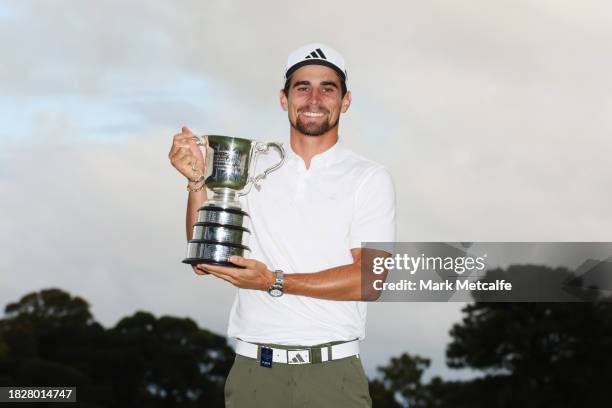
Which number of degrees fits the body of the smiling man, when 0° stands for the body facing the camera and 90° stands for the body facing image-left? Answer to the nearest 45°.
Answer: approximately 0°

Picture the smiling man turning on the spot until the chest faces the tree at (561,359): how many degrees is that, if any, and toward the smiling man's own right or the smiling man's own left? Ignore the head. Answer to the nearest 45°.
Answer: approximately 180°
